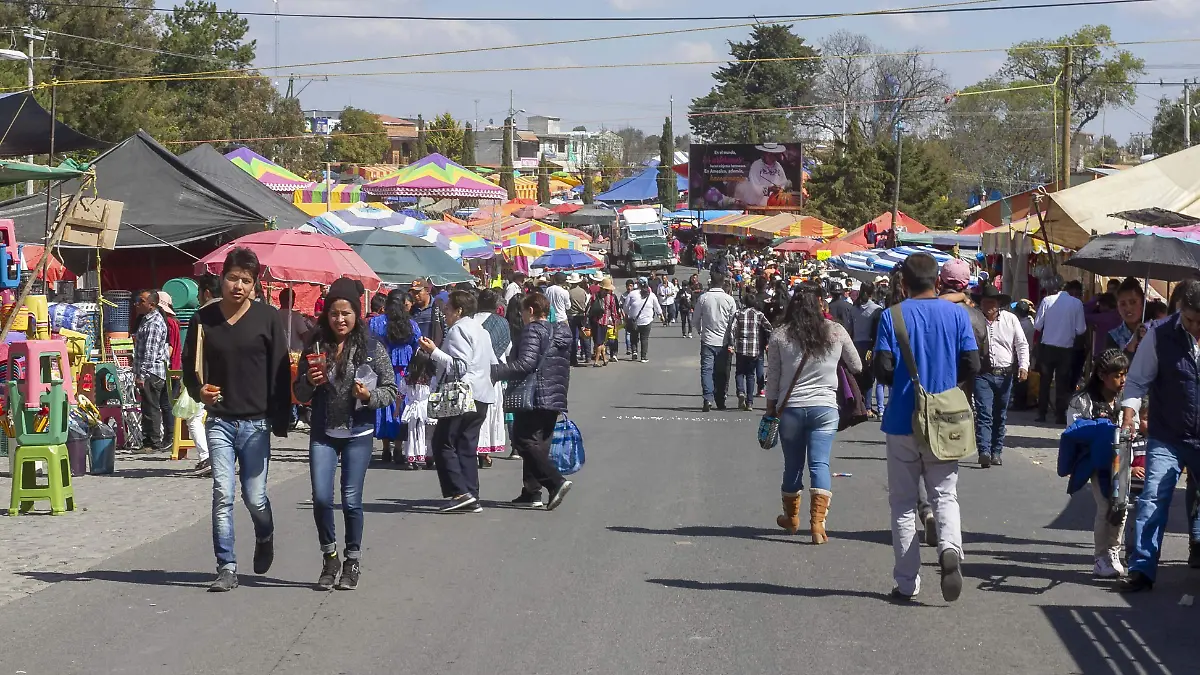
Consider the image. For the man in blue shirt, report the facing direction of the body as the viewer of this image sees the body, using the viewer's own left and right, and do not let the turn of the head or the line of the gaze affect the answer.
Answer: facing away from the viewer

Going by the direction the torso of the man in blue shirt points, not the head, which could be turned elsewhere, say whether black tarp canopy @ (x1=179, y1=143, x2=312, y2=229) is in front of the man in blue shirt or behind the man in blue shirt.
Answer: in front

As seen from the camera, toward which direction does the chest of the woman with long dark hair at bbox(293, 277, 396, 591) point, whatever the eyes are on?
toward the camera

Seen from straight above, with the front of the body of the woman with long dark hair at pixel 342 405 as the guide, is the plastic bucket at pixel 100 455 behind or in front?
behind

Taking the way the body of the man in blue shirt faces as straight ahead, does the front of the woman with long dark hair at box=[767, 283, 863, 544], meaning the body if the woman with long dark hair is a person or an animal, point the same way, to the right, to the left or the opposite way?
the same way

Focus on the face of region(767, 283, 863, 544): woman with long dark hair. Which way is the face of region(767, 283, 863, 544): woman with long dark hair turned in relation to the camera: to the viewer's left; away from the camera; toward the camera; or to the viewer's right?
away from the camera

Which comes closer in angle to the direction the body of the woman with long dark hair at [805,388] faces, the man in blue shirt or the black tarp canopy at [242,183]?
the black tarp canopy

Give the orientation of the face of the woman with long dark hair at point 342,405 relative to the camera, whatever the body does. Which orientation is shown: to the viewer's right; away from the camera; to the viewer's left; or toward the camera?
toward the camera

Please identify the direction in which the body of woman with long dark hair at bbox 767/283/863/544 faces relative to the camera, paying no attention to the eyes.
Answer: away from the camera

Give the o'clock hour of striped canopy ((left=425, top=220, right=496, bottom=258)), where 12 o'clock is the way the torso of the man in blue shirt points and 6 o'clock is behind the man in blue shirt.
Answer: The striped canopy is roughly at 11 o'clock from the man in blue shirt.

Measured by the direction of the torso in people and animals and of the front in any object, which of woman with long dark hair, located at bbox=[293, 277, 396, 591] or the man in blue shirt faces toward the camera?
the woman with long dark hair

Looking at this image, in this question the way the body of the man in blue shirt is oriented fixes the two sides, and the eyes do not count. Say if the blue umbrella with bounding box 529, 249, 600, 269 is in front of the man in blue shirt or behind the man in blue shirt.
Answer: in front

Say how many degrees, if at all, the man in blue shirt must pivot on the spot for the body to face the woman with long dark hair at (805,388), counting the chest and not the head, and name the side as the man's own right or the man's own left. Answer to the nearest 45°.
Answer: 0° — they already face them

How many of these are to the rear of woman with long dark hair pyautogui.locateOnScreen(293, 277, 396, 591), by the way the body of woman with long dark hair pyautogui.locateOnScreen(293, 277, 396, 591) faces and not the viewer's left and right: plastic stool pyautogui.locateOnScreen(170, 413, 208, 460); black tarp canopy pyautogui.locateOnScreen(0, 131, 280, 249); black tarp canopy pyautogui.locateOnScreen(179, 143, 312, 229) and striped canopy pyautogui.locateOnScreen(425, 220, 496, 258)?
4

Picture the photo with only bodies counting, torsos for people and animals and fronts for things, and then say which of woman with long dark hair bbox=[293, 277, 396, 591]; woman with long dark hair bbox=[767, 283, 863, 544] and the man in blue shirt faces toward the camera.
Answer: woman with long dark hair bbox=[293, 277, 396, 591]
